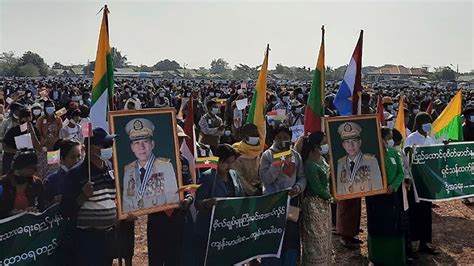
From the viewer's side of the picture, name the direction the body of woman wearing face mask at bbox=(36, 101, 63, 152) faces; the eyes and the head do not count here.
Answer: toward the camera

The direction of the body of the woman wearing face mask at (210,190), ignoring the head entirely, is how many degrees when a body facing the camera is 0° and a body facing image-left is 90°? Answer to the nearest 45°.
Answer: approximately 315°

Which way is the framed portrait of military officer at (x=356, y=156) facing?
toward the camera

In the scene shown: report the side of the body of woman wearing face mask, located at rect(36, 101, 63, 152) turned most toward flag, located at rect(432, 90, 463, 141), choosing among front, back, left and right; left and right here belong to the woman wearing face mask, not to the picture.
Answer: left

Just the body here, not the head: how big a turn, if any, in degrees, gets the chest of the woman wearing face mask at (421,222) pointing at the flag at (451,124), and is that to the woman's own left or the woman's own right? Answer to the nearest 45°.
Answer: approximately 135° to the woman's own left

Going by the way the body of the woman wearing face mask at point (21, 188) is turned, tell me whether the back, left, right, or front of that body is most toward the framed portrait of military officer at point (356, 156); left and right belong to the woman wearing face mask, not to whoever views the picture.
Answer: left

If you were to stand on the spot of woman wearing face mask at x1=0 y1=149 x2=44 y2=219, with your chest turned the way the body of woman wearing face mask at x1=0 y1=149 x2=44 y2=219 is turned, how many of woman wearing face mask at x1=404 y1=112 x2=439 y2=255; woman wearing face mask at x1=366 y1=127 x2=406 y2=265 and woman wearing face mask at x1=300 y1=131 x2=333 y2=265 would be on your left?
3

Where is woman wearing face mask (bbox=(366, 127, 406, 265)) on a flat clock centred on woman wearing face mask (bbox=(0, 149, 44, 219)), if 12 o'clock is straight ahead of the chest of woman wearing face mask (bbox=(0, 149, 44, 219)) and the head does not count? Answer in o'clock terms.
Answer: woman wearing face mask (bbox=(366, 127, 406, 265)) is roughly at 9 o'clock from woman wearing face mask (bbox=(0, 149, 44, 219)).

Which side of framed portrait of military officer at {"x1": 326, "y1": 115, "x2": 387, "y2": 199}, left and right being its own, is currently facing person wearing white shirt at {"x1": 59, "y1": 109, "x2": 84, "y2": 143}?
right

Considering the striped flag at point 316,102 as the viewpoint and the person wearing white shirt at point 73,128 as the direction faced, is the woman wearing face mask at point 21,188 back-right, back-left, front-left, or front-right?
front-left

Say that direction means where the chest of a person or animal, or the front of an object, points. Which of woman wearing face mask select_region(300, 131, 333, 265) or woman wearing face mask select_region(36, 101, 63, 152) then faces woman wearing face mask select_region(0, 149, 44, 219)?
woman wearing face mask select_region(36, 101, 63, 152)

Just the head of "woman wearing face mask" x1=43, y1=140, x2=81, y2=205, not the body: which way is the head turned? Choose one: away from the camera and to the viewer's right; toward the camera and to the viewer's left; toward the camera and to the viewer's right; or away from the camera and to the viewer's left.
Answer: toward the camera and to the viewer's right

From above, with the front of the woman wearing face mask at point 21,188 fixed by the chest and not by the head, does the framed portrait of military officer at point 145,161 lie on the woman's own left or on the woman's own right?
on the woman's own left

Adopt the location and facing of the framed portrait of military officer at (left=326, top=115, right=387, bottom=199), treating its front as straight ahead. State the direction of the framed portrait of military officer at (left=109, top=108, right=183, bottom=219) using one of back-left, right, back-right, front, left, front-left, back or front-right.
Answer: front-right
